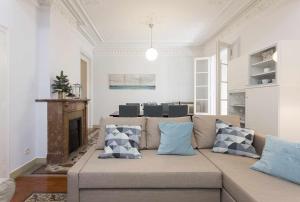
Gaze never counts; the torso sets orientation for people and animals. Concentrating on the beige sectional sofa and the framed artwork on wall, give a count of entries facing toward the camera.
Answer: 2

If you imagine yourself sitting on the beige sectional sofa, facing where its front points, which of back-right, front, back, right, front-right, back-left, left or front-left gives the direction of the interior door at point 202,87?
back

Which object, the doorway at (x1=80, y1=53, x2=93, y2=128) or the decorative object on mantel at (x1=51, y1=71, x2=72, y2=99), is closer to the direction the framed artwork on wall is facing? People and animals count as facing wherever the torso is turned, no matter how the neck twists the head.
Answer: the decorative object on mantel

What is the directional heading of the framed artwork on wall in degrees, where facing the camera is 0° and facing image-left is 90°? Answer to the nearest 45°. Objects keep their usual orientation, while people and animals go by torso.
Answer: approximately 0°

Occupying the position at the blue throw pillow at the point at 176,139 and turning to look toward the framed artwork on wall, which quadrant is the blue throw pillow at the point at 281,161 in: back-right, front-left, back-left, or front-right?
back-right

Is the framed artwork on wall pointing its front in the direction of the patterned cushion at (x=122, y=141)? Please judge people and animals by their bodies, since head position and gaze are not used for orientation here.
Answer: yes

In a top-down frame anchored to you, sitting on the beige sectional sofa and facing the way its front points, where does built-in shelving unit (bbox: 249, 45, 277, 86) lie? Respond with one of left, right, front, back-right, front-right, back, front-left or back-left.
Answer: back-left
